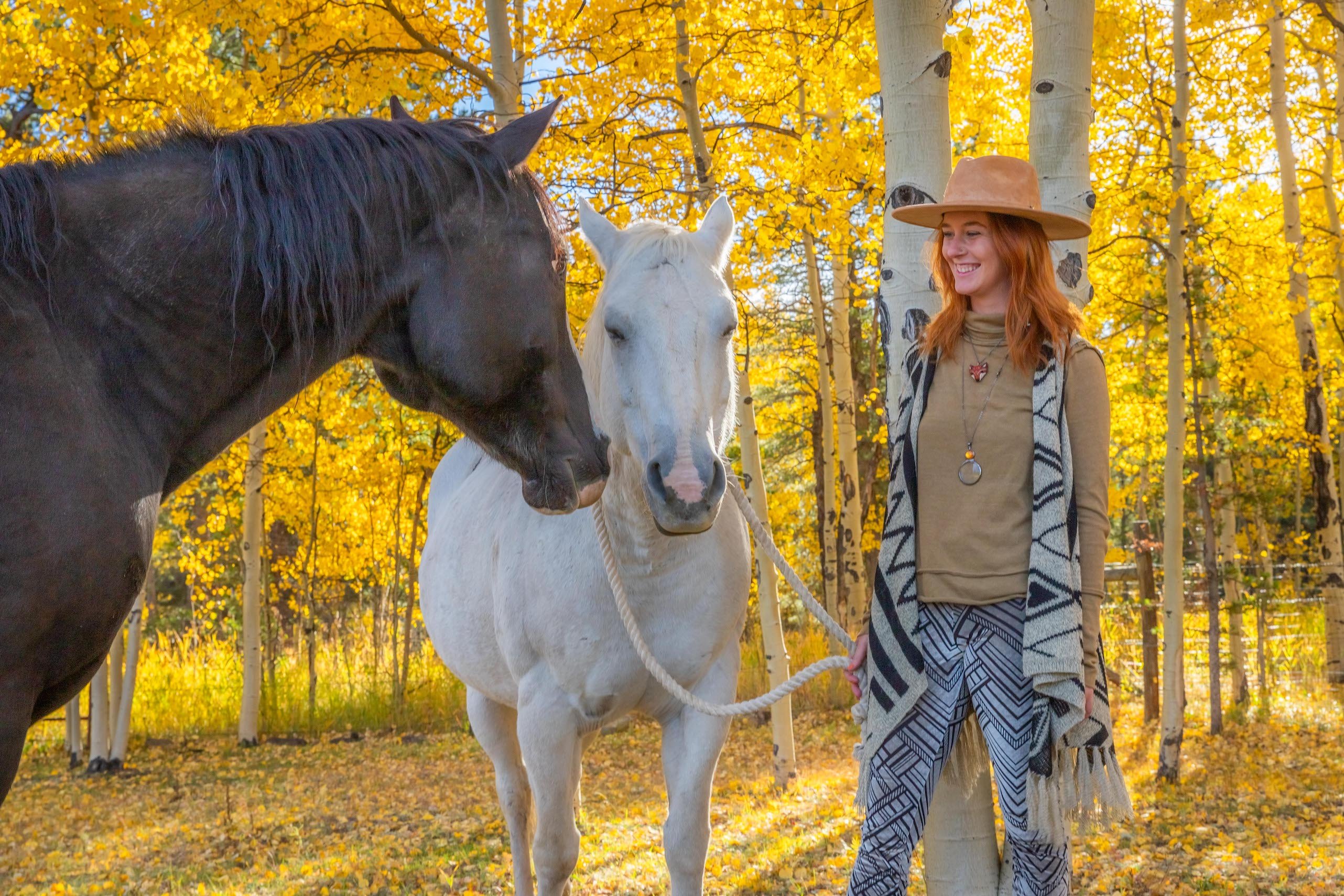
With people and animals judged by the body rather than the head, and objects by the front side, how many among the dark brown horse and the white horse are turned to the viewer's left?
0

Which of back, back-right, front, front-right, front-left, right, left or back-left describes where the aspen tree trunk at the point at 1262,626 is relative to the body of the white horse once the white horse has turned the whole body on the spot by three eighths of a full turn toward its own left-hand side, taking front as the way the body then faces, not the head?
front-right

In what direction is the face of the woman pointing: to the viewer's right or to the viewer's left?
to the viewer's left

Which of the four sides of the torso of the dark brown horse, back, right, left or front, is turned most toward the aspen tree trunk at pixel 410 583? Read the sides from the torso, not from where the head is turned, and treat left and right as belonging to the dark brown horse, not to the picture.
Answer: left

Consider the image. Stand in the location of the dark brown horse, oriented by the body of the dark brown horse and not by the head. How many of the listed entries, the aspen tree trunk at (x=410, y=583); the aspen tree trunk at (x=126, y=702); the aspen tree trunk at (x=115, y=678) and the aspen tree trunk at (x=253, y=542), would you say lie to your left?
4

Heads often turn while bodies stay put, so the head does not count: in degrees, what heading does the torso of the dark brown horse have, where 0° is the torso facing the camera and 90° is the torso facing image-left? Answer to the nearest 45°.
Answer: approximately 270°

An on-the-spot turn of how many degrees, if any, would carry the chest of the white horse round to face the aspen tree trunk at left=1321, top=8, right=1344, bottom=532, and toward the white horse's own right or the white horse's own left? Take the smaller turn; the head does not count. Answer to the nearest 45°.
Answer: approximately 90° to the white horse's own left

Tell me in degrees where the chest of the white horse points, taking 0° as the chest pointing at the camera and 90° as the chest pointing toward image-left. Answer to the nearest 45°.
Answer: approximately 315°

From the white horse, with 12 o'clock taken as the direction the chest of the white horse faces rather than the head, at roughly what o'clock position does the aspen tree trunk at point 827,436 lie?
The aspen tree trunk is roughly at 8 o'clock from the white horse.

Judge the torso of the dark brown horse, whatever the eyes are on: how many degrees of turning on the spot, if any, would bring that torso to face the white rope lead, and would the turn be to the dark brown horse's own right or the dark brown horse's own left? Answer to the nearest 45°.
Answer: approximately 45° to the dark brown horse's own left

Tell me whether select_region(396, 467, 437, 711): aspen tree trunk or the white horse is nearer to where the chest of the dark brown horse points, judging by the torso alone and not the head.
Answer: the white horse

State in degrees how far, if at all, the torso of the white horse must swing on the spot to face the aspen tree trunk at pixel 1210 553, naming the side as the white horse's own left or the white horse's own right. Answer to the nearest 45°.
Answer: approximately 90° to the white horse's own left
